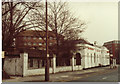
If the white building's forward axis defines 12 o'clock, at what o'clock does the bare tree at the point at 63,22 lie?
The bare tree is roughly at 2 o'clock from the white building.

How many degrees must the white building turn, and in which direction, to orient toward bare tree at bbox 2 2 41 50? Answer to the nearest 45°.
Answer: approximately 45° to its right

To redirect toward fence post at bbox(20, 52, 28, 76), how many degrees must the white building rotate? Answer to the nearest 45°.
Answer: approximately 45° to its right
